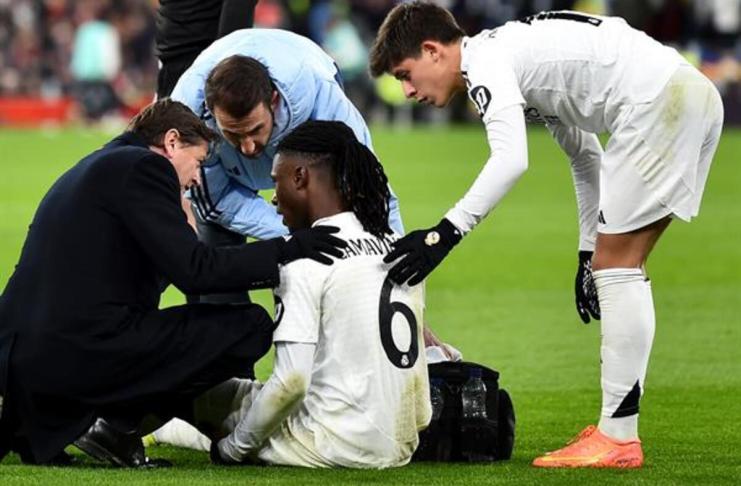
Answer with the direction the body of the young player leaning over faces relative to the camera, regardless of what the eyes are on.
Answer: to the viewer's left

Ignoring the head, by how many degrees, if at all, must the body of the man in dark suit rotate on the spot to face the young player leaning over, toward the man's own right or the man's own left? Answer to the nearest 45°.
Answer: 0° — they already face them

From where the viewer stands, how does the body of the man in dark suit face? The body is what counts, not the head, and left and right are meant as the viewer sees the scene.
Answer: facing to the right of the viewer

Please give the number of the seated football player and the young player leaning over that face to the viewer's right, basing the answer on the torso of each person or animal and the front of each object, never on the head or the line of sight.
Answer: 0

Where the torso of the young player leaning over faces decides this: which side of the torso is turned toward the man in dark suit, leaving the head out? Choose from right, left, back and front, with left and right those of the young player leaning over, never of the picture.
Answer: front

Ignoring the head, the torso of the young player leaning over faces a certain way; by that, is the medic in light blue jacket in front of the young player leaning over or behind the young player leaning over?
in front

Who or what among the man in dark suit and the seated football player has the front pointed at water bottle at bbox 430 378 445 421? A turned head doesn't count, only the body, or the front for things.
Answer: the man in dark suit

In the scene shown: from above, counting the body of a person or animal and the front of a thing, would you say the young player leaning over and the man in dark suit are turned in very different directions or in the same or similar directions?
very different directions

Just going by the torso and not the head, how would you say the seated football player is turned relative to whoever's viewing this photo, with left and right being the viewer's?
facing away from the viewer and to the left of the viewer

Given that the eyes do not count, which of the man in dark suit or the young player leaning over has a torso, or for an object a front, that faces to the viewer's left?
the young player leaning over

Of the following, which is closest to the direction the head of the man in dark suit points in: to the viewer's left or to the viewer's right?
to the viewer's right

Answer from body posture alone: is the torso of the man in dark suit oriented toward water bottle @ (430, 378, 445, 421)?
yes

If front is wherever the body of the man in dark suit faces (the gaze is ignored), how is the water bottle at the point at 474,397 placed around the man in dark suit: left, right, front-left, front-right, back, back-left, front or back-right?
front

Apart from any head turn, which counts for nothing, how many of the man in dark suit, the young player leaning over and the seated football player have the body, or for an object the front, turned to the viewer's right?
1

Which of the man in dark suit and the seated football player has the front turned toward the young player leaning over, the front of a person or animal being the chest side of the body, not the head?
the man in dark suit
